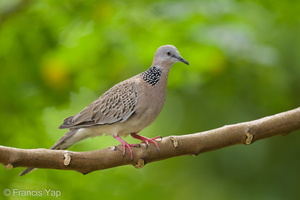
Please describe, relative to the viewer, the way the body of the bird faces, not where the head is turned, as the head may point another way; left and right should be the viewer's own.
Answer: facing to the right of the viewer
